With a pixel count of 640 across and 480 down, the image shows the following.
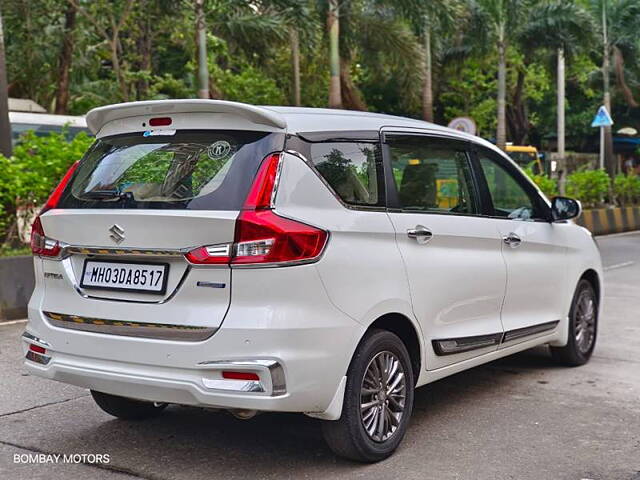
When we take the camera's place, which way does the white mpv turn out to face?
facing away from the viewer and to the right of the viewer

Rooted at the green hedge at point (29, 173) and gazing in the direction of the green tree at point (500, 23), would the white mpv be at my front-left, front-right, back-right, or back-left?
back-right

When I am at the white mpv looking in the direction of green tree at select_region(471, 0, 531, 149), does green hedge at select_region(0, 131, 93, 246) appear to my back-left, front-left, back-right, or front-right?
front-left

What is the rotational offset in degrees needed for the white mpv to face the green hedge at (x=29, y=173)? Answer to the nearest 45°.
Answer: approximately 90° to its left

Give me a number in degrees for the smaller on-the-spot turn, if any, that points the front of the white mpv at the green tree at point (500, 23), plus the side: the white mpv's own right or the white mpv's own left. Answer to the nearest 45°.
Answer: approximately 45° to the white mpv's own left

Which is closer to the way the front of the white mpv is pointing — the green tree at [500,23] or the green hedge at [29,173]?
the green tree
